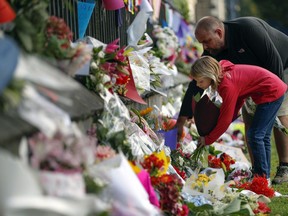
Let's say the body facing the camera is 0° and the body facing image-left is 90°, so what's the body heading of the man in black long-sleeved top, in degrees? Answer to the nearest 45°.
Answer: approximately 90°

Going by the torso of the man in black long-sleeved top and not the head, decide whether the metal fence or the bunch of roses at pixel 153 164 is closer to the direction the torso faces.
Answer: the metal fence

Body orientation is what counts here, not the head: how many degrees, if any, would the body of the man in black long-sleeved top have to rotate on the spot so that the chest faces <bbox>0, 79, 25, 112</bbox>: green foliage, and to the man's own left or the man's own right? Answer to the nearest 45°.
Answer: approximately 90° to the man's own left

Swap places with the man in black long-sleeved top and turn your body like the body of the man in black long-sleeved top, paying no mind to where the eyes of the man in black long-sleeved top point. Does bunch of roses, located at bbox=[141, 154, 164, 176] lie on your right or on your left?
on your left
